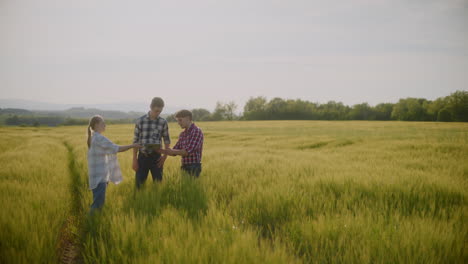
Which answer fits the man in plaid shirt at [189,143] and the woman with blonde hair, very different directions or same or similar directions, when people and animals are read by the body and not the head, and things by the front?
very different directions

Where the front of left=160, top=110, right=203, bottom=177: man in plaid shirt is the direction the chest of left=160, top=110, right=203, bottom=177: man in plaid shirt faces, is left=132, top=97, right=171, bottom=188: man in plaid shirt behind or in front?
in front

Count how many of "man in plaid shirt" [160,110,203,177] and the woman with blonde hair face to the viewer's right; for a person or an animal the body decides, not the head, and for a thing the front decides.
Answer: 1

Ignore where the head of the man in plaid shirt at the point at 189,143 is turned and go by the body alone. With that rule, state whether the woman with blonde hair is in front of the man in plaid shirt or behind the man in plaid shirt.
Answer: in front

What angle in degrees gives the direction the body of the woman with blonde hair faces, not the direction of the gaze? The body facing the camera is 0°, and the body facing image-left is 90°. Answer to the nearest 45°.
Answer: approximately 270°

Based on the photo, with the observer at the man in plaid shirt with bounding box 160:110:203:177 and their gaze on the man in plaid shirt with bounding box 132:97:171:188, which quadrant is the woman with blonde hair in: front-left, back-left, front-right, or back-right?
front-left

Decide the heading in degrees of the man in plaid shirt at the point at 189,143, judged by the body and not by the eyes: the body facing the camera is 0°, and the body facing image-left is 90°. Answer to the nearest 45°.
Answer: approximately 90°

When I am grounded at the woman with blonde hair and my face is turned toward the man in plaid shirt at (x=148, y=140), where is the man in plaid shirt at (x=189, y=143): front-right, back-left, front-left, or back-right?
front-right
